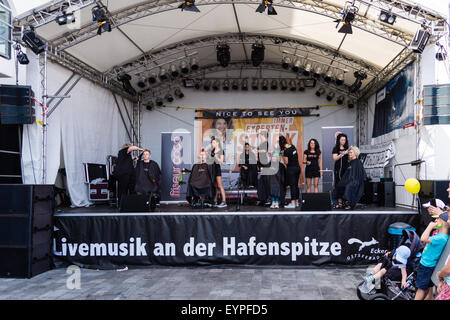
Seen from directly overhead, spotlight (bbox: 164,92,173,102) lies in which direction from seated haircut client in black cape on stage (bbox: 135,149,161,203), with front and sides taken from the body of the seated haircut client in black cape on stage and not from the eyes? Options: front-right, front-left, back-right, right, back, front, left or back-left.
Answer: back

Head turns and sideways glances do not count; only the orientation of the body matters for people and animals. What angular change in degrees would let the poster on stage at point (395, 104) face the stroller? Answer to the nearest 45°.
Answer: approximately 45° to its left

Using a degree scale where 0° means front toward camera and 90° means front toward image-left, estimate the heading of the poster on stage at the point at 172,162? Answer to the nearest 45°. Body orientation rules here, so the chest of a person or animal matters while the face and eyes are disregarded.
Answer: approximately 0°

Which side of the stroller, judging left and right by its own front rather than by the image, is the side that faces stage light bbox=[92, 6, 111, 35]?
front

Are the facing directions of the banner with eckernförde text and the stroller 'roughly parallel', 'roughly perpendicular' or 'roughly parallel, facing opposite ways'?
roughly perpendicular

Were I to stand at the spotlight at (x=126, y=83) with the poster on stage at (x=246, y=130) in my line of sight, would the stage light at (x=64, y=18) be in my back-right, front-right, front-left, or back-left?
back-right

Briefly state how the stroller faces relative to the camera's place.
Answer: facing to the left of the viewer

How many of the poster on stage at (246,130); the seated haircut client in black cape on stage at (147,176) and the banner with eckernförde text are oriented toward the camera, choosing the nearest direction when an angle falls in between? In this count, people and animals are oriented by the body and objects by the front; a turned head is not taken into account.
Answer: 3
